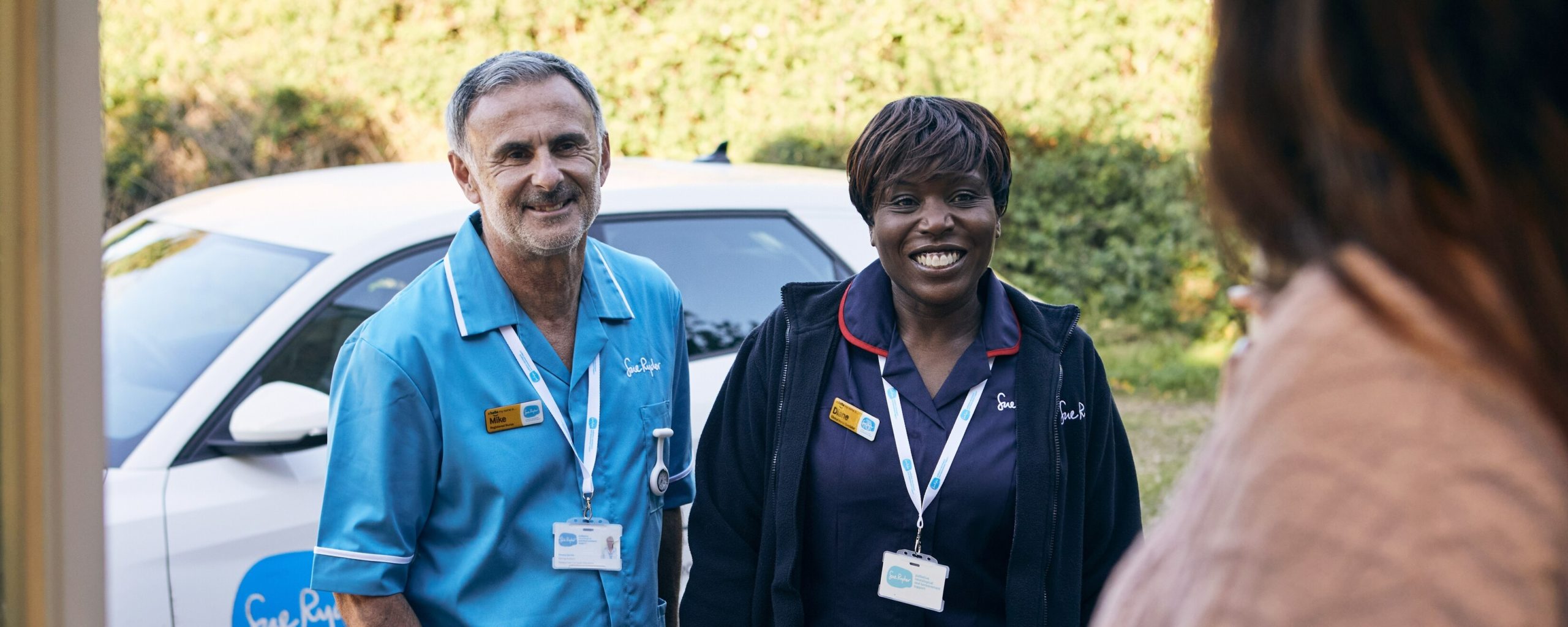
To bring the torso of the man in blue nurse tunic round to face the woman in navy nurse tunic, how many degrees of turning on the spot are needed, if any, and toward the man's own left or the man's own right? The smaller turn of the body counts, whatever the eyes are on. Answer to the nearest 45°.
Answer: approximately 45° to the man's own left

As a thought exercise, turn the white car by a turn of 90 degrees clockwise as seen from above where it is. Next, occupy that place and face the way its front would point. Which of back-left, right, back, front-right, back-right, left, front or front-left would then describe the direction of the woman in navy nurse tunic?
back

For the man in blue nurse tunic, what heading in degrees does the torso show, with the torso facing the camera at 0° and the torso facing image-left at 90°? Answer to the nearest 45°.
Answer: approximately 315°

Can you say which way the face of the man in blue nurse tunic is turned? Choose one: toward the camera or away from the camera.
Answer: toward the camera

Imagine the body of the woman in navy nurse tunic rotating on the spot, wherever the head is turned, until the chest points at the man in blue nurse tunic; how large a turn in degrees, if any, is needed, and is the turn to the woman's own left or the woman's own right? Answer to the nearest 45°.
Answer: approximately 90° to the woman's own right

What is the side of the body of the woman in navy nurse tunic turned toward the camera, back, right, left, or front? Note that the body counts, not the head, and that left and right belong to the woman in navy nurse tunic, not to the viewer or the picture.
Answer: front

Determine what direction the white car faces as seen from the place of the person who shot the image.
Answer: facing the viewer and to the left of the viewer

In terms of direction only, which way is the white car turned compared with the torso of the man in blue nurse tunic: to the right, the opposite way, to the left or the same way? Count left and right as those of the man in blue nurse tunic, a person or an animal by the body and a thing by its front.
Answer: to the right

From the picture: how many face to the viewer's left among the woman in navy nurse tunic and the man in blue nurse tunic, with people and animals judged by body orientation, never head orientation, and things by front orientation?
0

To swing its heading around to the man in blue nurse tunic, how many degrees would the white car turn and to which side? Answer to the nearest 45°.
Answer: approximately 90° to its left
